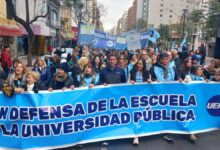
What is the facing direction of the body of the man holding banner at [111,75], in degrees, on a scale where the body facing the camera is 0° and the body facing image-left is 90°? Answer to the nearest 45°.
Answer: approximately 0°

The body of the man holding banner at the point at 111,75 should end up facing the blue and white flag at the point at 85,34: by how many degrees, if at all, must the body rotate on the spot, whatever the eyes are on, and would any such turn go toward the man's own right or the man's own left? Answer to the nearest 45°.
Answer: approximately 180°
